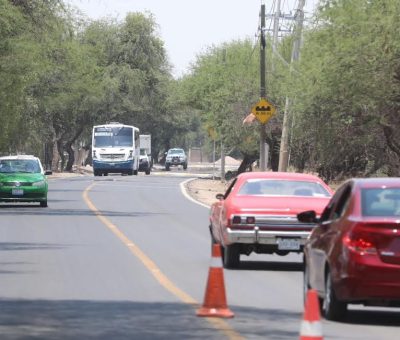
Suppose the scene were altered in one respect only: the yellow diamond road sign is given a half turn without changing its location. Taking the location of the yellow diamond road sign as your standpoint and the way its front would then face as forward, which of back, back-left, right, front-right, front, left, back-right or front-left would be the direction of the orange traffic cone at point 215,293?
back

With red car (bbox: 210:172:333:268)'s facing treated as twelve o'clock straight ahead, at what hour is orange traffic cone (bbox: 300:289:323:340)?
The orange traffic cone is roughly at 6 o'clock from the red car.

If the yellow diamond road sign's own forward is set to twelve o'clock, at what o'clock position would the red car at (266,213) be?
The red car is roughly at 12 o'clock from the yellow diamond road sign.

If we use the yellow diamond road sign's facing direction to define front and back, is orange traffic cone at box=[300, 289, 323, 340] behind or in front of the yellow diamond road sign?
in front

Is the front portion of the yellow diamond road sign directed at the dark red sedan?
yes

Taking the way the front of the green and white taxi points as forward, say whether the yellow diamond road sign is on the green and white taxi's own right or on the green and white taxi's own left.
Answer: on the green and white taxi's own left

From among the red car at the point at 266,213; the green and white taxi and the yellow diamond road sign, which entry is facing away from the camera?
the red car

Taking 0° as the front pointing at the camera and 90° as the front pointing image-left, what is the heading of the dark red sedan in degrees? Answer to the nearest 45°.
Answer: approximately 180°

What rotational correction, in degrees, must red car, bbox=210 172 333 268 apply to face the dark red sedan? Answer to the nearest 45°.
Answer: approximately 180°

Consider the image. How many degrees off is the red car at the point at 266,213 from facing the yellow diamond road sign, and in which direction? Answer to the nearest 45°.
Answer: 0° — it already faces it

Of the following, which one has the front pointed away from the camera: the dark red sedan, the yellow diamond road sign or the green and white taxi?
the dark red sedan

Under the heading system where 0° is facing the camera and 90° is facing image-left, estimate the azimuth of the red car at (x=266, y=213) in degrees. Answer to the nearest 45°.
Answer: approximately 180°

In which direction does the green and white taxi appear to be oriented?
toward the camera

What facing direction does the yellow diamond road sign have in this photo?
toward the camera
